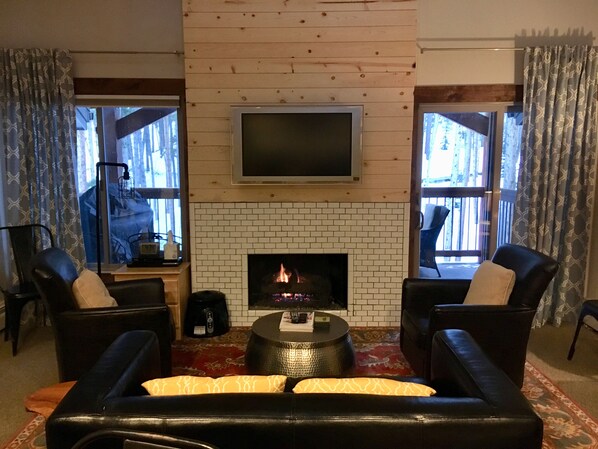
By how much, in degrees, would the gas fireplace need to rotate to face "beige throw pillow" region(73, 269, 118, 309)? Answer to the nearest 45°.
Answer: approximately 45° to its right

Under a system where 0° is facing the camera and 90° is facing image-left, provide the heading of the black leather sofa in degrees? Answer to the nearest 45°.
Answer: approximately 180°

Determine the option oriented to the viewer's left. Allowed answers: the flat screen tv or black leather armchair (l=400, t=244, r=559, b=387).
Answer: the black leather armchair

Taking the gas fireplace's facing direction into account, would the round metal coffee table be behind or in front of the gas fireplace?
in front

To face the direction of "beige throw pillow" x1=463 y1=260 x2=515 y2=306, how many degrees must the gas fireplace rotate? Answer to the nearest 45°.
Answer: approximately 45° to its left

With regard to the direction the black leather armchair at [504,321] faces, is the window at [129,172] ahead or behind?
ahead

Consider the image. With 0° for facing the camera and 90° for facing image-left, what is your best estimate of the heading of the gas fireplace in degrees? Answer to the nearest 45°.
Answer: approximately 0°

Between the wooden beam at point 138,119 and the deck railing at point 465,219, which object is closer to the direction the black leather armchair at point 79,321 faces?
the deck railing

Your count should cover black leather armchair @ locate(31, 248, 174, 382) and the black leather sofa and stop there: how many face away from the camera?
1

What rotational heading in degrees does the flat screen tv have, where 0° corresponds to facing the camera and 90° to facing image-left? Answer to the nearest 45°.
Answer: approximately 0°
